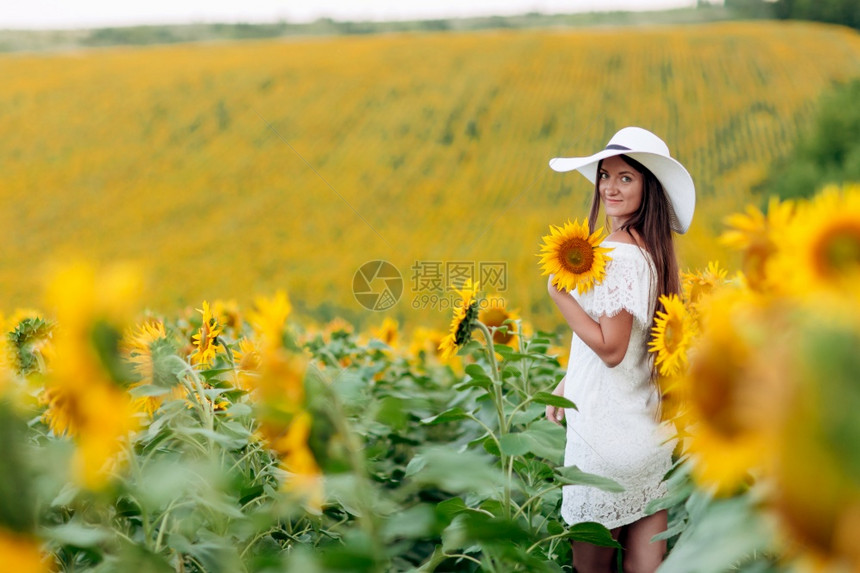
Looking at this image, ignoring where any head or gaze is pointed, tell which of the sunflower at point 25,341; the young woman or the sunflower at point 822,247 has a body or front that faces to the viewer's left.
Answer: the young woman

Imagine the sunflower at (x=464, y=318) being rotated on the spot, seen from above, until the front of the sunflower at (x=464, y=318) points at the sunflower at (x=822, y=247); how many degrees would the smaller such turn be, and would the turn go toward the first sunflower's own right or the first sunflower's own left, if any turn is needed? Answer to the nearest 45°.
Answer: approximately 90° to the first sunflower's own left

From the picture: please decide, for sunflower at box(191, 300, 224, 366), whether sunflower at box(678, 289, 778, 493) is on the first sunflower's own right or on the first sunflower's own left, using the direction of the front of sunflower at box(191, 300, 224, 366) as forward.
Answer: on the first sunflower's own left

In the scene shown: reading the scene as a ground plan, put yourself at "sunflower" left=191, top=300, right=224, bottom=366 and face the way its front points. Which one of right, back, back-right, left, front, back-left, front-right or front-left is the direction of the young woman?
back

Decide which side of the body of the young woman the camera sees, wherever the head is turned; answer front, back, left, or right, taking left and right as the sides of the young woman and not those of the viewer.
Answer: left

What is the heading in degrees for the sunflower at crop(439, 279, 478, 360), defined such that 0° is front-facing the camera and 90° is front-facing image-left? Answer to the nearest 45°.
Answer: approximately 90°
